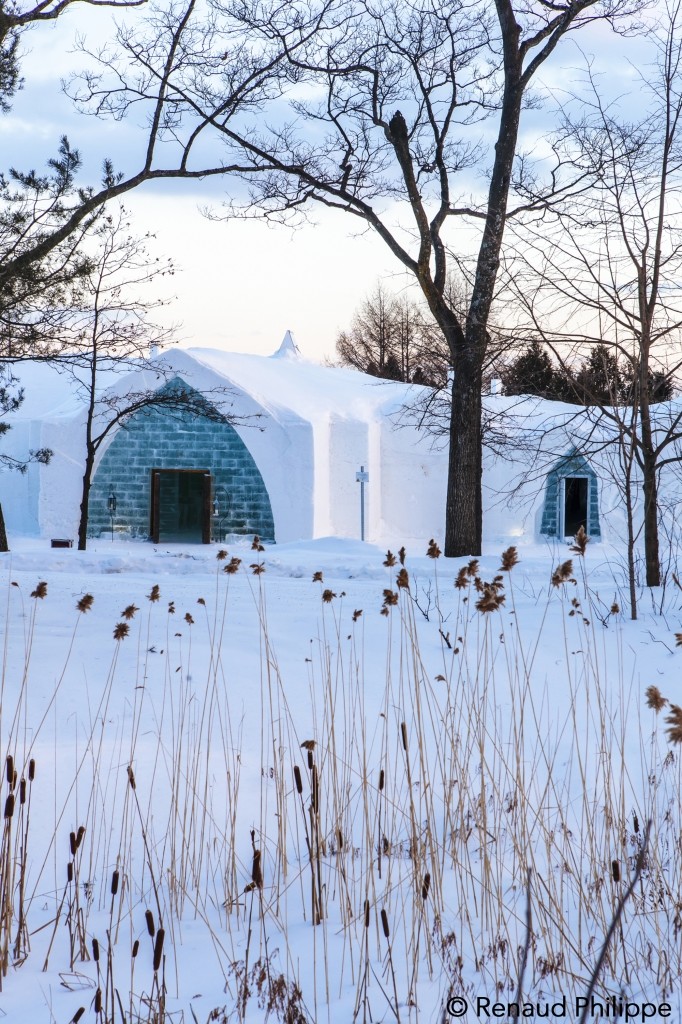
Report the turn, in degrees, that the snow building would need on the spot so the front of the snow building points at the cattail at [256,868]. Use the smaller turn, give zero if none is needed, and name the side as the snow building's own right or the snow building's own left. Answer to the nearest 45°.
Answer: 0° — it already faces it

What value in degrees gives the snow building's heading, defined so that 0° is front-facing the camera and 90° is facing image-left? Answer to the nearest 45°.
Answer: approximately 0°
